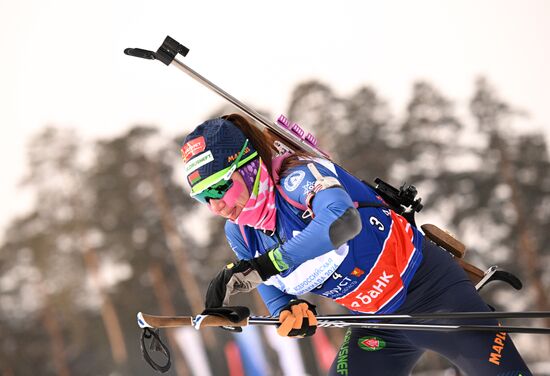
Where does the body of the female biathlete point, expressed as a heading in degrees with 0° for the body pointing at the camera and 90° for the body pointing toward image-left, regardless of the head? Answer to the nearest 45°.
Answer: approximately 45°
